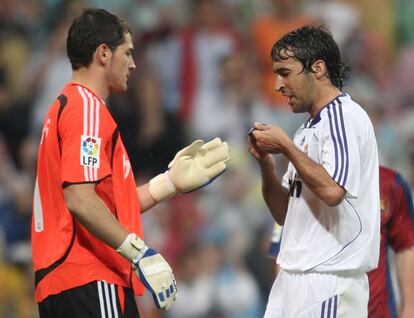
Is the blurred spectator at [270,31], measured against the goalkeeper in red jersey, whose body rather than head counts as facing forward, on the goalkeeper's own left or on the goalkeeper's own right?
on the goalkeeper's own left

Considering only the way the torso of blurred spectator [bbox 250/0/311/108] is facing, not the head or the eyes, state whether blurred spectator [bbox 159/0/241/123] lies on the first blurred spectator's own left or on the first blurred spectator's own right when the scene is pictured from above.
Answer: on the first blurred spectator's own right

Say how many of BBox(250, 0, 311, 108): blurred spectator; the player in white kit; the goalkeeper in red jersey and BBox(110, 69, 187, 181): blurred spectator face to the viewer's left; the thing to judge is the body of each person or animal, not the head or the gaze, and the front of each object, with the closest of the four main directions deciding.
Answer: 1

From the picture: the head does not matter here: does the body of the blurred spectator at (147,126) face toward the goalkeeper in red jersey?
yes

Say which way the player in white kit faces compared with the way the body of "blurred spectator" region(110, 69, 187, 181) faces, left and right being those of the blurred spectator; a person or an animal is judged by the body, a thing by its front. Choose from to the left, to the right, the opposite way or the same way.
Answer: to the right

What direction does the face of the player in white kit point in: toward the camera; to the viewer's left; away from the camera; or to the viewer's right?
to the viewer's left

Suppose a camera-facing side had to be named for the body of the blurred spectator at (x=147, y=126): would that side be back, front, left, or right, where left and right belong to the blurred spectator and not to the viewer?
front

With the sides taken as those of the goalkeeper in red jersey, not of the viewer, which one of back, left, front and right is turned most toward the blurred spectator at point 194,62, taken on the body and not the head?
left

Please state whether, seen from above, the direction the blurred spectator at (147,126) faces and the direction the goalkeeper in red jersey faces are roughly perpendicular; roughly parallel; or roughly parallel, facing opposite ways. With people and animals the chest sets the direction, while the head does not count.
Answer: roughly perpendicular

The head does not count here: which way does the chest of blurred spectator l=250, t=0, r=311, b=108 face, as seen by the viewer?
toward the camera

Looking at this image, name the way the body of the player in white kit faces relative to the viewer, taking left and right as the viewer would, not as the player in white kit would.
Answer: facing to the left of the viewer

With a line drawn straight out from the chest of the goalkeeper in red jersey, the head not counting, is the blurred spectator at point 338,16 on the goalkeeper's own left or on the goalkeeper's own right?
on the goalkeeper's own left

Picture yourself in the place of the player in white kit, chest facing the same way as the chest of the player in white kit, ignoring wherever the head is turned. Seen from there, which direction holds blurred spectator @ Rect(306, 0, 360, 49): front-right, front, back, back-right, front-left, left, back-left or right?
right

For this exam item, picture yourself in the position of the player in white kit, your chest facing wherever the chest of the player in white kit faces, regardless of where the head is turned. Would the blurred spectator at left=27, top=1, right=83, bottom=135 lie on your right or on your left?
on your right

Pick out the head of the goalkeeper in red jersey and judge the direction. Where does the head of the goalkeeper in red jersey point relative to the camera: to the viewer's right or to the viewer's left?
to the viewer's right

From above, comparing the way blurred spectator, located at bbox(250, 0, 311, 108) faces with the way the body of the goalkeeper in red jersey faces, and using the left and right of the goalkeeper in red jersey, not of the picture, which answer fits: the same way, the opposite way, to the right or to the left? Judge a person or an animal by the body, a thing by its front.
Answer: to the right
